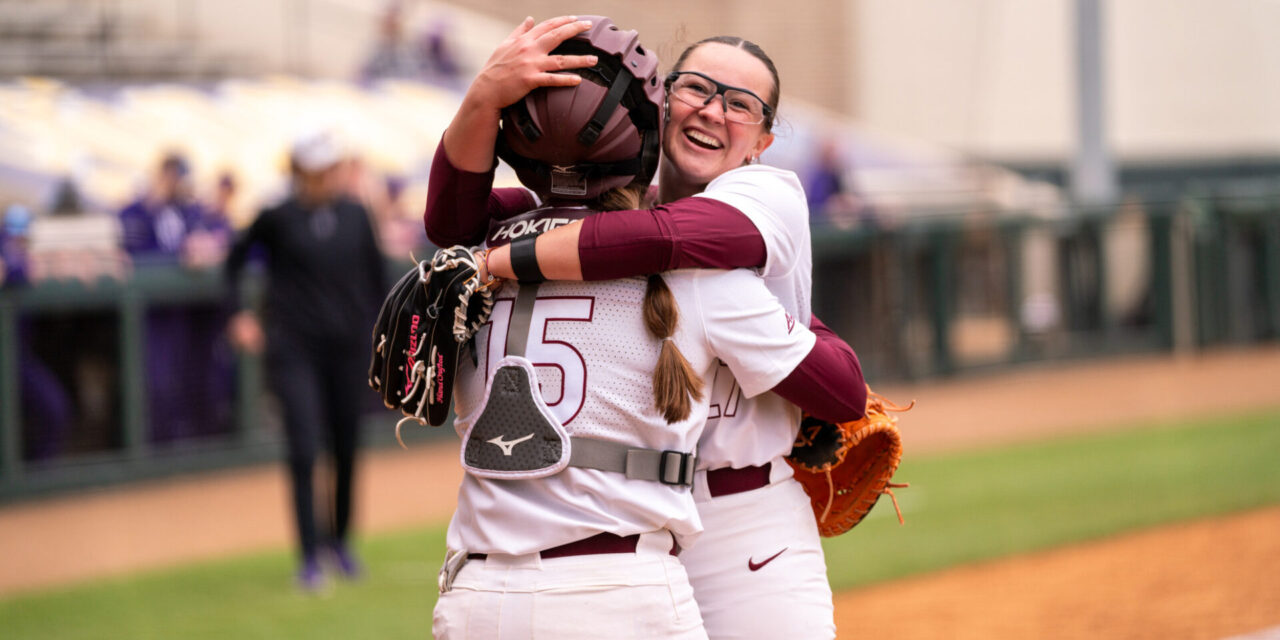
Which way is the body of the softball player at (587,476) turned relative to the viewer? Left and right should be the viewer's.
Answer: facing away from the viewer and to the right of the viewer

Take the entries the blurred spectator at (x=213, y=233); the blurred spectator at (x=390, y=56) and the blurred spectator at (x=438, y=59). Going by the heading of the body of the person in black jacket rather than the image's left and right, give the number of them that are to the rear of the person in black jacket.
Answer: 3

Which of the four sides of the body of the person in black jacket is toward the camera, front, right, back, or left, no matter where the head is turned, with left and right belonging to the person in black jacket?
front

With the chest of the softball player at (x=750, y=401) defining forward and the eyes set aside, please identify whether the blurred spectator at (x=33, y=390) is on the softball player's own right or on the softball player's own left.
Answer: on the softball player's own right

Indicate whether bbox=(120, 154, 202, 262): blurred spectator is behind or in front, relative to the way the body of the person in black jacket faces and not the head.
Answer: behind

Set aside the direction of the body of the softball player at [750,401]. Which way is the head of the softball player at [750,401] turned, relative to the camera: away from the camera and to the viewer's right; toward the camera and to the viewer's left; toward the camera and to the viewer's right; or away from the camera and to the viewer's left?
toward the camera and to the viewer's left

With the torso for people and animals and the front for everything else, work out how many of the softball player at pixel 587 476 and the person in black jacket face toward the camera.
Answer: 1

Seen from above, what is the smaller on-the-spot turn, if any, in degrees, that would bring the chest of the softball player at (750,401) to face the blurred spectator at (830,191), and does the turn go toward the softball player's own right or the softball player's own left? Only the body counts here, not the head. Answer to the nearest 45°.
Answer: approximately 135° to the softball player's own right
